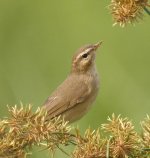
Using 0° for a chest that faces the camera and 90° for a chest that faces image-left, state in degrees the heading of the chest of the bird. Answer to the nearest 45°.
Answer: approximately 270°
